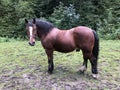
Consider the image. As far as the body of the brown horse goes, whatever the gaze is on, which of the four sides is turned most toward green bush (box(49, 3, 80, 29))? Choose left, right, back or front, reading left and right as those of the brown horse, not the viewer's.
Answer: right

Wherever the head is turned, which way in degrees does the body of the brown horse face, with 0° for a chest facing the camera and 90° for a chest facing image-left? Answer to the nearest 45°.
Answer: approximately 90°
